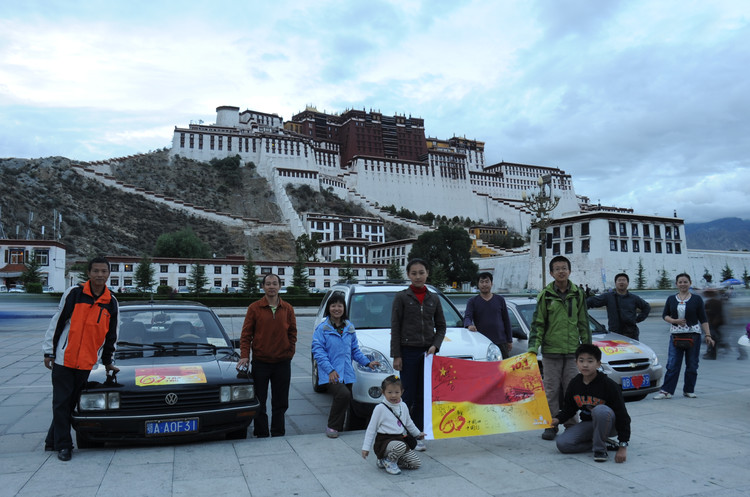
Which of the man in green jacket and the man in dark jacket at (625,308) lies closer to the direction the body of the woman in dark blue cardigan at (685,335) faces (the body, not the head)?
the man in green jacket

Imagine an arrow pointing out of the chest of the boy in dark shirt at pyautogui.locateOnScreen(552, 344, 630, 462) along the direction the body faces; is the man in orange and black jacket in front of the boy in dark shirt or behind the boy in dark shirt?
in front

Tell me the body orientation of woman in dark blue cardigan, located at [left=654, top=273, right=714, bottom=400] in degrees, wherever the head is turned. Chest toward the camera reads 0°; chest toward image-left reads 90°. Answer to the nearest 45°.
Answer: approximately 0°

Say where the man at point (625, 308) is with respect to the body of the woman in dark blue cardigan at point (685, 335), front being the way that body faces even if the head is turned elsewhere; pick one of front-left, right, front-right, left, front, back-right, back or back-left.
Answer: back-right

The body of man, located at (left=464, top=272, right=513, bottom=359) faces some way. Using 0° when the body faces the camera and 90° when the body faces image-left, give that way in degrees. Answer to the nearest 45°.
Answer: approximately 0°

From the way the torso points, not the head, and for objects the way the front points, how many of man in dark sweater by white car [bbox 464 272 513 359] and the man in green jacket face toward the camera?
2
